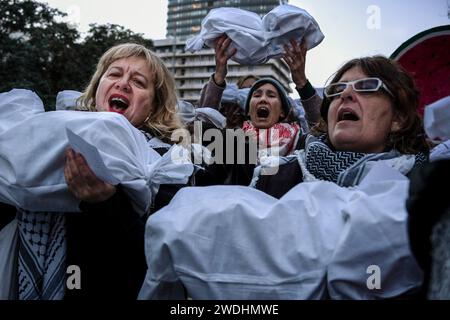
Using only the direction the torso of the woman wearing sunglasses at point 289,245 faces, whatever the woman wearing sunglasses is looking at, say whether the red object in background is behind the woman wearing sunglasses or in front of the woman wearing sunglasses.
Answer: behind

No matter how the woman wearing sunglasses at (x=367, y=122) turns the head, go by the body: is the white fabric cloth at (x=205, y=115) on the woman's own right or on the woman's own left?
on the woman's own right

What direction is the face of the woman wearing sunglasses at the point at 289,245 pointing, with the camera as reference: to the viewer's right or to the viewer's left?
to the viewer's left

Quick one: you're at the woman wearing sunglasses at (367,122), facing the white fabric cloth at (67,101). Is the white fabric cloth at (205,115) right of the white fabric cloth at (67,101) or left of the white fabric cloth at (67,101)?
right

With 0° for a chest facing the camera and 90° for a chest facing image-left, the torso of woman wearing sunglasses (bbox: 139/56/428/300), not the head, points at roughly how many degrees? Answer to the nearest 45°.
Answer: approximately 45°

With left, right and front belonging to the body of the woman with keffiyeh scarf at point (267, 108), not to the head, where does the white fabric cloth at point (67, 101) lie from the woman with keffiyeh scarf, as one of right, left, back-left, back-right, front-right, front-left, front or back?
front-right

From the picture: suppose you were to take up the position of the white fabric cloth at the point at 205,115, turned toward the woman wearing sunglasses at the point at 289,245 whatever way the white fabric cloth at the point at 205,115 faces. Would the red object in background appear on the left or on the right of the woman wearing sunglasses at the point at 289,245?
left
